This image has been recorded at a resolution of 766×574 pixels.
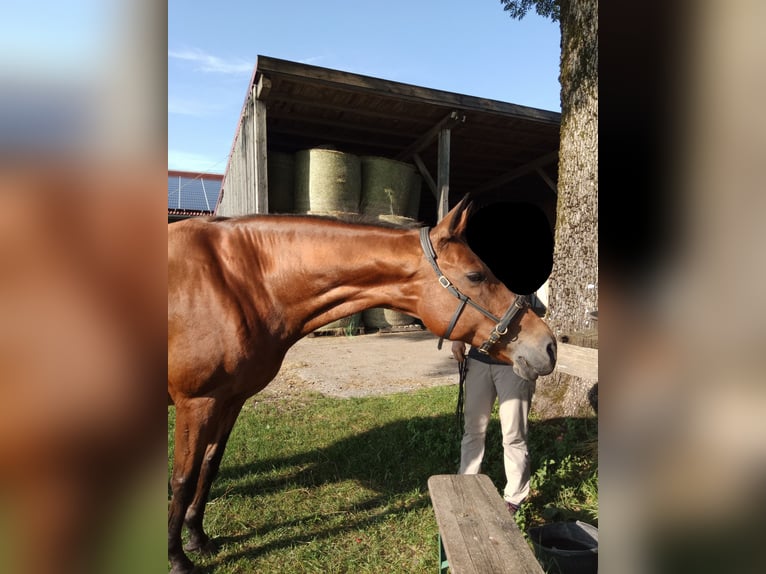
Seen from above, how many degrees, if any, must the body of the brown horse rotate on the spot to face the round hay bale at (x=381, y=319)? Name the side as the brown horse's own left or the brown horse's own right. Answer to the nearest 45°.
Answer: approximately 90° to the brown horse's own left

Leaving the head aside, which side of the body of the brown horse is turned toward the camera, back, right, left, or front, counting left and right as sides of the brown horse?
right

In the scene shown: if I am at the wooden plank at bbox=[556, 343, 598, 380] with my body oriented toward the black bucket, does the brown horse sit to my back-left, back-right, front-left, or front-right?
front-right

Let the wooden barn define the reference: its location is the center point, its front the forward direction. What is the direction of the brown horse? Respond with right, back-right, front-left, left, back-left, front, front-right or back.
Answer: front-right

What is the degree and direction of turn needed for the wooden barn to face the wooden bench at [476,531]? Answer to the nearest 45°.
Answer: approximately 45° to its right

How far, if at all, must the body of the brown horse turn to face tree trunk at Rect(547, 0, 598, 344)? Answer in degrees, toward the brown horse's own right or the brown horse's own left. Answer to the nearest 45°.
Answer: approximately 45° to the brown horse's own left

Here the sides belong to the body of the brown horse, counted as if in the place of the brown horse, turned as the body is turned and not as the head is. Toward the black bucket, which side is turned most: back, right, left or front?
front

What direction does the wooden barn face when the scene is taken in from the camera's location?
facing the viewer and to the right of the viewer

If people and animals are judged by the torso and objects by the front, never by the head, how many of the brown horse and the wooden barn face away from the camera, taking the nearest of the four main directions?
0
